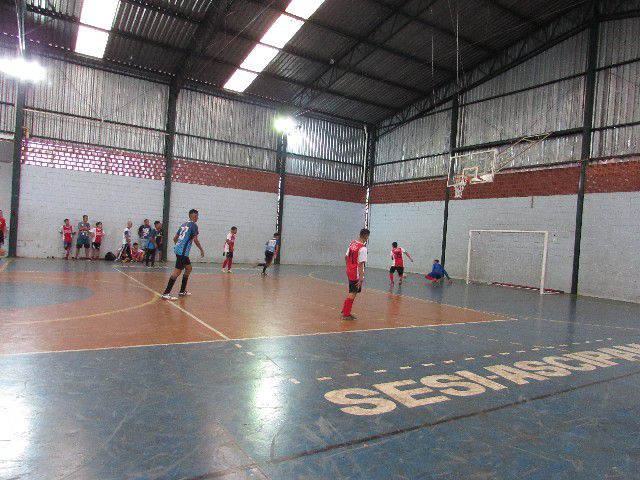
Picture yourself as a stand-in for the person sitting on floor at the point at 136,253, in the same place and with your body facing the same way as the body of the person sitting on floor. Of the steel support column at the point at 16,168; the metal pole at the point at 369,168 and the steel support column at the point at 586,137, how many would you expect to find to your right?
1

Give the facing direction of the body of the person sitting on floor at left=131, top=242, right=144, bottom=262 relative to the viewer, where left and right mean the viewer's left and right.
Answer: facing the viewer

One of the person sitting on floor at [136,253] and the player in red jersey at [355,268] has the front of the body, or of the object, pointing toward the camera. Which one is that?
the person sitting on floor

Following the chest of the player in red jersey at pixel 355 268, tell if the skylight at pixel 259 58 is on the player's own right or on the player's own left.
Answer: on the player's own left

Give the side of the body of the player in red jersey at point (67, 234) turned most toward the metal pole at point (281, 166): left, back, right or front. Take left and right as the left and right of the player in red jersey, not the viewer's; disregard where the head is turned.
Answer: left

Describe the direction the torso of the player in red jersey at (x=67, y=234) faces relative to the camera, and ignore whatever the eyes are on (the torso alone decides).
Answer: toward the camera

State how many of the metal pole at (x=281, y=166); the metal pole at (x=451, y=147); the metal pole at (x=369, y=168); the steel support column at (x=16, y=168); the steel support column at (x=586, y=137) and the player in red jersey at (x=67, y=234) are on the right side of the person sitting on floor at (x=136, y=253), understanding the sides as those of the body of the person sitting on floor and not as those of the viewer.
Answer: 2

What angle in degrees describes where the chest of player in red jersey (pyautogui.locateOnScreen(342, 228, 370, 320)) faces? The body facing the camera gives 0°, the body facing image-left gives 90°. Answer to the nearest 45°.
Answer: approximately 225°

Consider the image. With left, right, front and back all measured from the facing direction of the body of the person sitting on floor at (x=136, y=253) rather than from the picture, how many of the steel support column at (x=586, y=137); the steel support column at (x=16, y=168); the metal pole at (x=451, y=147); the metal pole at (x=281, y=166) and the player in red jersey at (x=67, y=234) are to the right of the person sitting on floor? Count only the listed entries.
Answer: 2

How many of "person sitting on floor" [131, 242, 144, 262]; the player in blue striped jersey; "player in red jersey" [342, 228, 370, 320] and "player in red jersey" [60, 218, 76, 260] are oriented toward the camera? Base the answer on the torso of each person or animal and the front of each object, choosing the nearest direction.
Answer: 2

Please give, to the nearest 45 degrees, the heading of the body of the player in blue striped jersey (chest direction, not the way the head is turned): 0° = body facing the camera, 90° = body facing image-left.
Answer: approximately 225°
